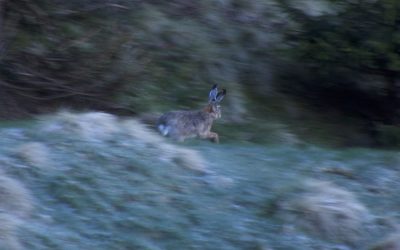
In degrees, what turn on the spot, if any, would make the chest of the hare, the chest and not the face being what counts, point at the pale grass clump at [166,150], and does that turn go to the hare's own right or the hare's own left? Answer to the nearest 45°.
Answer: approximately 90° to the hare's own right

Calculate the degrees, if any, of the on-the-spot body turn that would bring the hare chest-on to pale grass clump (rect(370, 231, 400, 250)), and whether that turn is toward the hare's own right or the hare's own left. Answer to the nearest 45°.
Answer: approximately 45° to the hare's own right

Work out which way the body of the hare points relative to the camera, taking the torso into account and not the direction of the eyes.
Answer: to the viewer's right

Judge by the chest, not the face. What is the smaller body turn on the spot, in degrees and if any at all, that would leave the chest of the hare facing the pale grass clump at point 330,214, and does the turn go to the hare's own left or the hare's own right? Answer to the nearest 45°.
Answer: approximately 45° to the hare's own right

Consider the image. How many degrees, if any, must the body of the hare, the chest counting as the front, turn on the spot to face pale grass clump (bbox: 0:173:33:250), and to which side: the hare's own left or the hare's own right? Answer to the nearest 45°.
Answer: approximately 135° to the hare's own right
